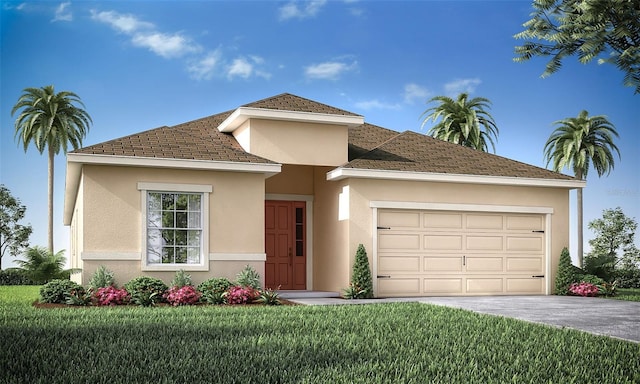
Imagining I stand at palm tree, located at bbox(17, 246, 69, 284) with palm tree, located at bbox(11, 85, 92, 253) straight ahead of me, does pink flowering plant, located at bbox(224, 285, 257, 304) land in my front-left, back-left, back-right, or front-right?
back-right

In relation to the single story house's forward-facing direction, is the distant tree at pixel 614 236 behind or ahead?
behind

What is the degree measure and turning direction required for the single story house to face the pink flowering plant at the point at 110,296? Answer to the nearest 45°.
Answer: approximately 45° to its right

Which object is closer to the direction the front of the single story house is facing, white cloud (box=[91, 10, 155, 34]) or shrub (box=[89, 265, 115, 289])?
the shrub

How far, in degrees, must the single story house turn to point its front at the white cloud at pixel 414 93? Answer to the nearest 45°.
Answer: approximately 180°

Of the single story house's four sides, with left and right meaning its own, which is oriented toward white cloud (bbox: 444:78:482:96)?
back

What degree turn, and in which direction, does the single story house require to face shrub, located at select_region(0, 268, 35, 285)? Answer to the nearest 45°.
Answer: approximately 135° to its right

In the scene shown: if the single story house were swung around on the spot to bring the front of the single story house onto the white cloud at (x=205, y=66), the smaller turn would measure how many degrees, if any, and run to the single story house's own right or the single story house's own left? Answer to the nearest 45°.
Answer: approximately 180°

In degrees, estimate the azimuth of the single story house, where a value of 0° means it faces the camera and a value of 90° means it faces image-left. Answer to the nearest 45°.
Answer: approximately 0°

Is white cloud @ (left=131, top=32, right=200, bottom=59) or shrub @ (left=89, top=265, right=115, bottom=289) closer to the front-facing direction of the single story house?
the shrub

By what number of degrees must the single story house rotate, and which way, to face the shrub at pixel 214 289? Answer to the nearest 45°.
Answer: approximately 45° to its right

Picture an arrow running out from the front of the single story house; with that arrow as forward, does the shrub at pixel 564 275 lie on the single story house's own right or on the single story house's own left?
on the single story house's own left
